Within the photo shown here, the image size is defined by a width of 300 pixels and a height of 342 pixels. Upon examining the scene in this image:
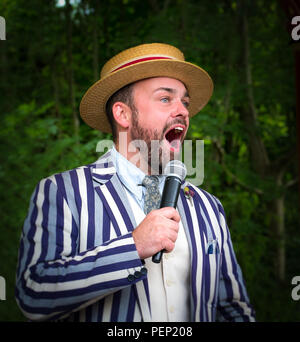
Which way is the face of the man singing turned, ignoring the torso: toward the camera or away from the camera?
toward the camera

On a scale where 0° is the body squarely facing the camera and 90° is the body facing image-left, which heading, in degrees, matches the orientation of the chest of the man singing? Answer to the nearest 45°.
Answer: approximately 315°
